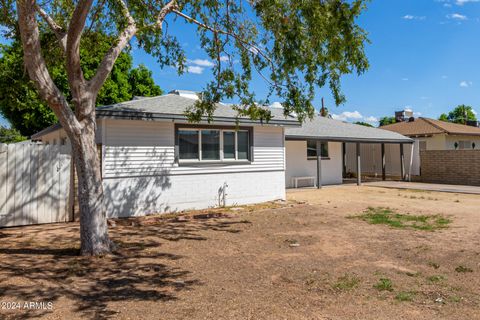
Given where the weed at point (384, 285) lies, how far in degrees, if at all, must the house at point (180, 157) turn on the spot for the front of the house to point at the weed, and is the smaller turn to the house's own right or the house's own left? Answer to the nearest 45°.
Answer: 0° — it already faces it

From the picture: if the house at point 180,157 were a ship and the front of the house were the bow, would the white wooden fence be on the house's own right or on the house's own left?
on the house's own right

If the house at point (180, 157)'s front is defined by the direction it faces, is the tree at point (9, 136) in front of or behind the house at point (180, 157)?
behind

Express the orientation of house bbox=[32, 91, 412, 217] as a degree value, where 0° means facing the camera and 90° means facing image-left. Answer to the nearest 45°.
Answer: approximately 315°

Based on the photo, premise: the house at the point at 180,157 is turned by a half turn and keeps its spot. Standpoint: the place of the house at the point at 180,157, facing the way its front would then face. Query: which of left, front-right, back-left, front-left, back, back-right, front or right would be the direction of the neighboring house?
right

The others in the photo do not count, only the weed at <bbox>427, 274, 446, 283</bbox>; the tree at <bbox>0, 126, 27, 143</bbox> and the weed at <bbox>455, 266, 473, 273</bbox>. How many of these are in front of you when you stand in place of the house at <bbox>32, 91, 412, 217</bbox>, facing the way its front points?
2
